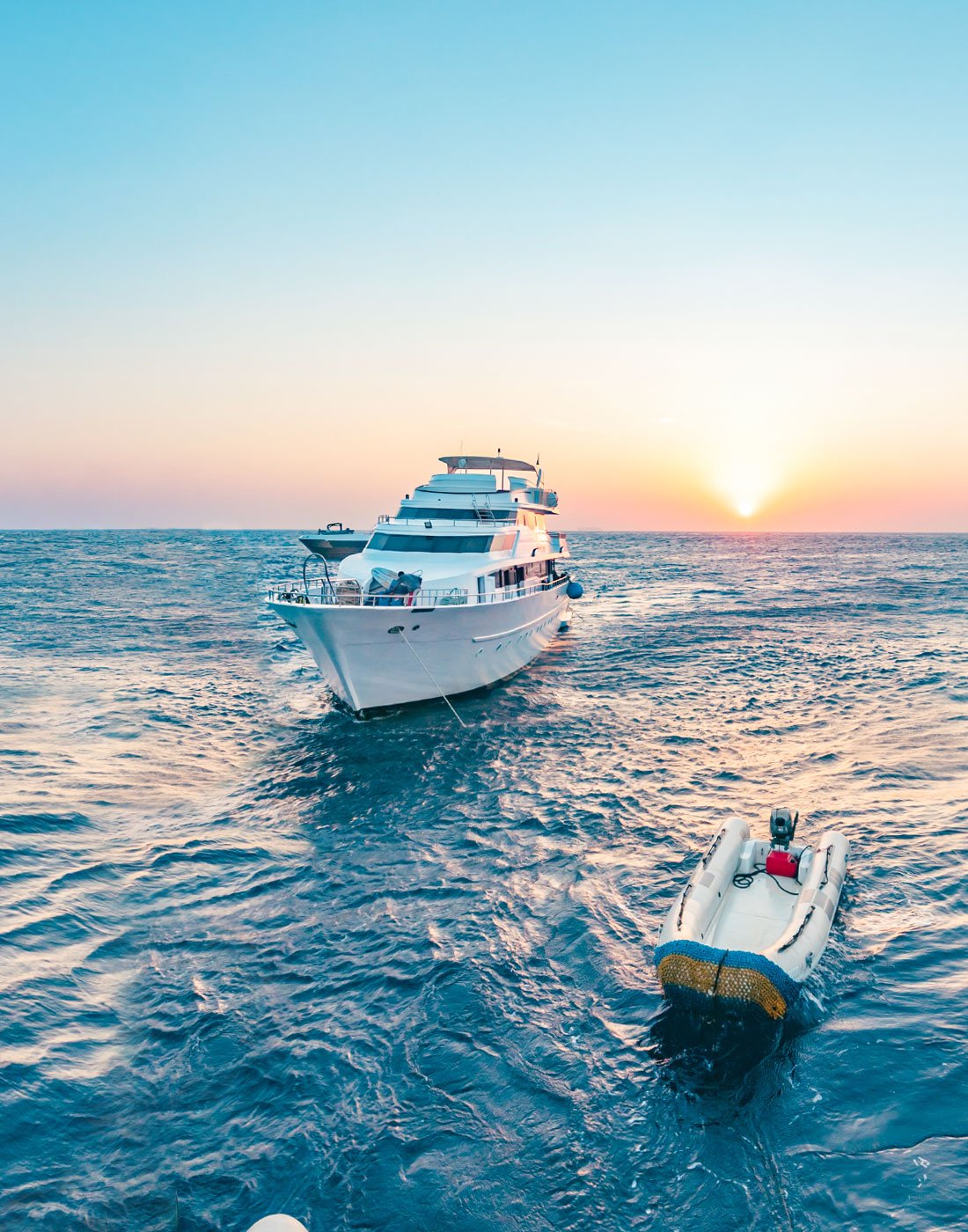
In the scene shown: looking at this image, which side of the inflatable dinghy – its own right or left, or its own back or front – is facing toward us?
front
